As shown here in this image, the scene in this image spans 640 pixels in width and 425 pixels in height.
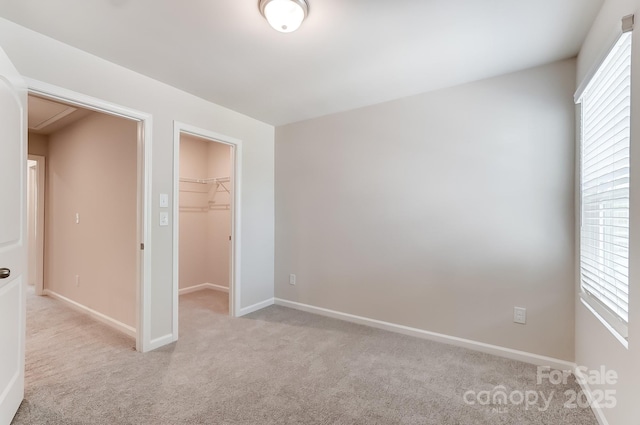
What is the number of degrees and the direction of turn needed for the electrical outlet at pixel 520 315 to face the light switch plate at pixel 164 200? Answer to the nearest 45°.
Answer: approximately 45° to its right

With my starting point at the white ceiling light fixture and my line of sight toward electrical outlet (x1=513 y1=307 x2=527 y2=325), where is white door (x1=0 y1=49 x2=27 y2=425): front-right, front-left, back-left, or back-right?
back-left

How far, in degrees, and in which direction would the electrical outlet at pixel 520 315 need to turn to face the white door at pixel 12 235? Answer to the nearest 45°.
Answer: approximately 45° to its right

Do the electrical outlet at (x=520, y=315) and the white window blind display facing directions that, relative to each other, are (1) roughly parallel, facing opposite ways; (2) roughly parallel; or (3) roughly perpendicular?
roughly perpendicular

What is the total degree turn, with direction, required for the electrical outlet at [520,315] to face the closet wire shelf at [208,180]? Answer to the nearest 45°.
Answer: approximately 90° to its right

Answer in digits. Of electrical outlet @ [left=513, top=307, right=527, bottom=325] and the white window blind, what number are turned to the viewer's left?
1

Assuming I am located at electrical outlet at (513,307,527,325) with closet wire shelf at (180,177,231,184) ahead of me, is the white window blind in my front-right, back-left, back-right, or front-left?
back-left

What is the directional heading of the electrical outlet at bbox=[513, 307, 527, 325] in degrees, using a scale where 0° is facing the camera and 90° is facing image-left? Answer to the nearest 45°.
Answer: approximately 0°

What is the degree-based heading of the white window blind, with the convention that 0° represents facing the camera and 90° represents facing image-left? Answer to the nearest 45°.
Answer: approximately 90°
